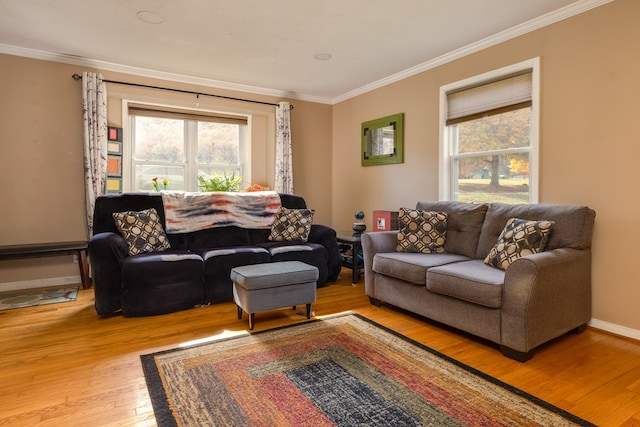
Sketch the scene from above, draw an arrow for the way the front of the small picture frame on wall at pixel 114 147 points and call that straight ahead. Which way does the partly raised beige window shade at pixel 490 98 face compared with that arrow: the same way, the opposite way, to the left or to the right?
to the right

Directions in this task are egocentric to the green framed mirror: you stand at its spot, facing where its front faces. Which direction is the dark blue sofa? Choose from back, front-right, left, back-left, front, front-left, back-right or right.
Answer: front

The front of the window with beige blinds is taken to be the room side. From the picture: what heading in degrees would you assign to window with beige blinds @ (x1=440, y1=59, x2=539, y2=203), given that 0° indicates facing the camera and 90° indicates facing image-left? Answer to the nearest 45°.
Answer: approximately 45°

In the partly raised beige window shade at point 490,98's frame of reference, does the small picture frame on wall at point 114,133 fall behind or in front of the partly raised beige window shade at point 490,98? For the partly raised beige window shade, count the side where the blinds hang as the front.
in front

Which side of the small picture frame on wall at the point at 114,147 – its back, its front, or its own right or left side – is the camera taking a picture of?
front

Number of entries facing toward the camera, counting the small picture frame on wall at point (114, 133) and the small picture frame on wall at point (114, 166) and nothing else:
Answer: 2

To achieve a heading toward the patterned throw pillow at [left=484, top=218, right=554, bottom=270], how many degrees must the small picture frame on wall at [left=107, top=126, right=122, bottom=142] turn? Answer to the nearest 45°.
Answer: approximately 45° to its left

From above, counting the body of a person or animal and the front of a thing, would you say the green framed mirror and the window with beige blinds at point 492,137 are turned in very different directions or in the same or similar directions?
same or similar directions

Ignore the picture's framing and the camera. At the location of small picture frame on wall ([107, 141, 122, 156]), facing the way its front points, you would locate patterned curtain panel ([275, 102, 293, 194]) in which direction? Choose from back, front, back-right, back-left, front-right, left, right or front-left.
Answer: left

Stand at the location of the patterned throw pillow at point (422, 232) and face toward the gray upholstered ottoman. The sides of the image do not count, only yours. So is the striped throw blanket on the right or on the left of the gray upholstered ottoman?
right

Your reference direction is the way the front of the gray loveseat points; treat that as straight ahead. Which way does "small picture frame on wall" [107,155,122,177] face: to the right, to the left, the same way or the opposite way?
to the left

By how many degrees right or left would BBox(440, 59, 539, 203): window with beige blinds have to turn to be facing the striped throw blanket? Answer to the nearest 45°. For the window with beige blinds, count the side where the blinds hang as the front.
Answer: approximately 45° to its right

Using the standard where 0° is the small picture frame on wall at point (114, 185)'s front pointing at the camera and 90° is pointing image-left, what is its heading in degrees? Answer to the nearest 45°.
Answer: approximately 0°

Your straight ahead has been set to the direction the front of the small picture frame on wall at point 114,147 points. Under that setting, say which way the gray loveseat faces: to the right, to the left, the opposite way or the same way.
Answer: to the right

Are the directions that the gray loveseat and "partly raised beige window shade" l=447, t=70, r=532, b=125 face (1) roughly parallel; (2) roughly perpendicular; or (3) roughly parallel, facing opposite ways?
roughly parallel

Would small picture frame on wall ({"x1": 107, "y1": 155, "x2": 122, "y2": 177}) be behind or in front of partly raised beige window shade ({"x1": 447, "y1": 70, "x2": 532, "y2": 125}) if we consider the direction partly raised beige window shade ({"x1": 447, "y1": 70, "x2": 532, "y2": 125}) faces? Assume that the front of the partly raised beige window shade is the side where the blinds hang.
in front

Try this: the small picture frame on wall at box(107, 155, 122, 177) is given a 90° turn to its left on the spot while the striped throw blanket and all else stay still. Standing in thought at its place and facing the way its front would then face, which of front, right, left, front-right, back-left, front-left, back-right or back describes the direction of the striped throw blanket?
front-right

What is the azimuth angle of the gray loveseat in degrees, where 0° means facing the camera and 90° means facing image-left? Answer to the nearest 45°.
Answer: approximately 45°

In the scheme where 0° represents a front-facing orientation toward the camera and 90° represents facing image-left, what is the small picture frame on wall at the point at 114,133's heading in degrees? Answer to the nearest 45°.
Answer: approximately 0°

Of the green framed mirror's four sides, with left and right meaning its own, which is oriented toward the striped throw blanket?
front

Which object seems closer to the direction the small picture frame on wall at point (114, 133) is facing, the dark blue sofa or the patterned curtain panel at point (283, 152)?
the dark blue sofa

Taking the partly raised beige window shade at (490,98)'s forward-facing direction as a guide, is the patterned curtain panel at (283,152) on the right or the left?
on its right

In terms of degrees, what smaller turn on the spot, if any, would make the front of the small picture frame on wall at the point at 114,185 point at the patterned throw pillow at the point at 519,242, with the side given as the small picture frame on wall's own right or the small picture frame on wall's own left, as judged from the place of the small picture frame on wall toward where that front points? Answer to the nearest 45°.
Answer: approximately 45° to the small picture frame on wall's own left

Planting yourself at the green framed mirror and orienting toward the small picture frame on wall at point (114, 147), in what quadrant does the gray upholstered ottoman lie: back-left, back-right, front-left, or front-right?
front-left
